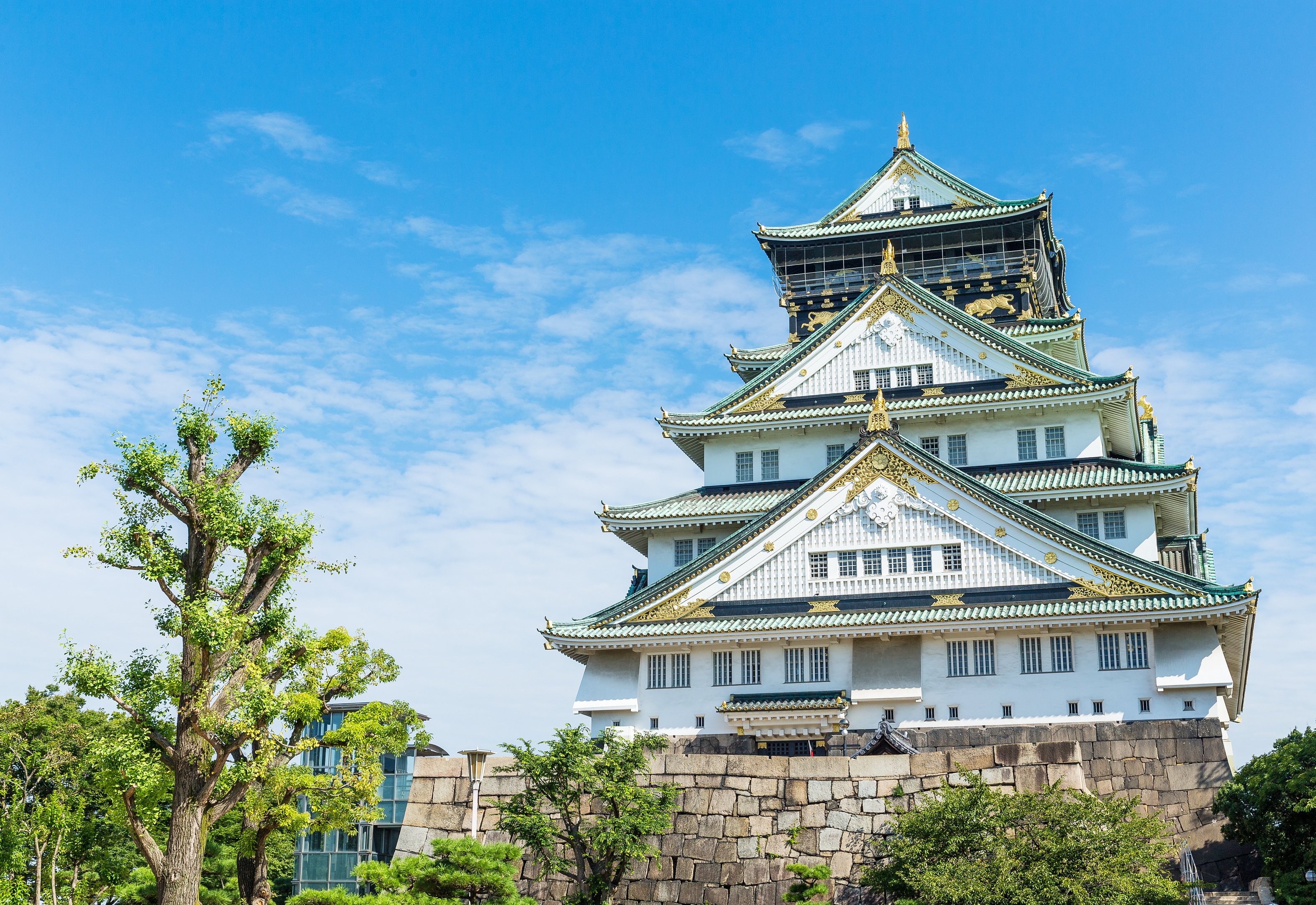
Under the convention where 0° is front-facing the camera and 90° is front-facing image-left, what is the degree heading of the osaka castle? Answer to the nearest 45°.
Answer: approximately 0°

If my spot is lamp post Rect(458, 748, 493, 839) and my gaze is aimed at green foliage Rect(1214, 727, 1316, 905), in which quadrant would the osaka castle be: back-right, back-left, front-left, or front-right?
front-left

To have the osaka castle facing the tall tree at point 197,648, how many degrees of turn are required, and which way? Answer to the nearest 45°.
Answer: approximately 45° to its right

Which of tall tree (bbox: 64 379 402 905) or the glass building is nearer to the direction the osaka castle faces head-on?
the tall tree

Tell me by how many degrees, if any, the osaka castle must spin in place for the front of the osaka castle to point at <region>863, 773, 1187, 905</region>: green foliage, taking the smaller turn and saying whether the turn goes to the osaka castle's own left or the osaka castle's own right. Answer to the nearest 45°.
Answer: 0° — it already faces it

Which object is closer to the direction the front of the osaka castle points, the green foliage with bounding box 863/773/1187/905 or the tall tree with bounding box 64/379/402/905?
the green foliage

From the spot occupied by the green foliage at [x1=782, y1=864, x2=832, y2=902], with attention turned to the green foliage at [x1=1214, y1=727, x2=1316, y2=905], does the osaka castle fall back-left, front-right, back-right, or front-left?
front-left

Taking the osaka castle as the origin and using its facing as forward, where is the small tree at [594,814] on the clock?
The small tree is roughly at 1 o'clock from the osaka castle.

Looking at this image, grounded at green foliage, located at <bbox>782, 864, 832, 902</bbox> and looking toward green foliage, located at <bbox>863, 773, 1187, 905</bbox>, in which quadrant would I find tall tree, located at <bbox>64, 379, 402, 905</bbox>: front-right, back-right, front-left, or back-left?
back-right

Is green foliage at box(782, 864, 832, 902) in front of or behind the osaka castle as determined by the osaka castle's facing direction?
in front

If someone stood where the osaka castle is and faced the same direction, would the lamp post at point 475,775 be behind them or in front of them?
in front
